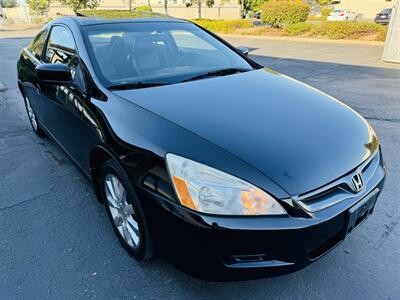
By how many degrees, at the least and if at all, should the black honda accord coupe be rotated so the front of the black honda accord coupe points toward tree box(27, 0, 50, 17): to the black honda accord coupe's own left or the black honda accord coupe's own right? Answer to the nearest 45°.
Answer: approximately 180°

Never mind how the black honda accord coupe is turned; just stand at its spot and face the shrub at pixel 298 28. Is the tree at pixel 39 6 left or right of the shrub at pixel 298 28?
left

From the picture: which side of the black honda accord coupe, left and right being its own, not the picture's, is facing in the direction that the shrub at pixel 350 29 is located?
left

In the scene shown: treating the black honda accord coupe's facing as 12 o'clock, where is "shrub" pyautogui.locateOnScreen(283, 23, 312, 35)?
The shrub is roughly at 8 o'clock from the black honda accord coupe.

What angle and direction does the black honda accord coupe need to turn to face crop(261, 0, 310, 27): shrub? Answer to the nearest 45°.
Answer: approximately 135° to its left

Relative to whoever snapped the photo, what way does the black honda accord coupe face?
facing the viewer and to the right of the viewer
